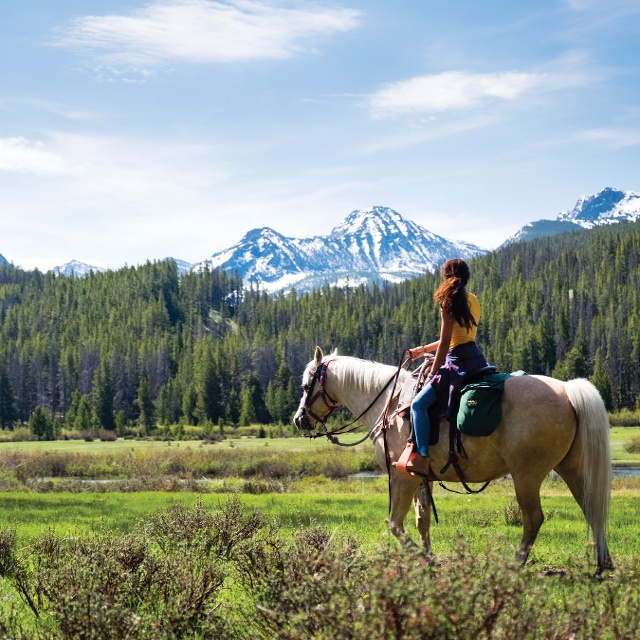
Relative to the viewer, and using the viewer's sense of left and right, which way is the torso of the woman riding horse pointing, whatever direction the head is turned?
facing away from the viewer and to the left of the viewer

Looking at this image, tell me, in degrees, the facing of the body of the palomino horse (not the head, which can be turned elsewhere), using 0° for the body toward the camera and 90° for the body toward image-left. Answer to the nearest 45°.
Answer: approximately 90°

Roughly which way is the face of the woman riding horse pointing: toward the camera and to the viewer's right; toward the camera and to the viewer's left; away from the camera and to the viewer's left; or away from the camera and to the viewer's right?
away from the camera and to the viewer's left
